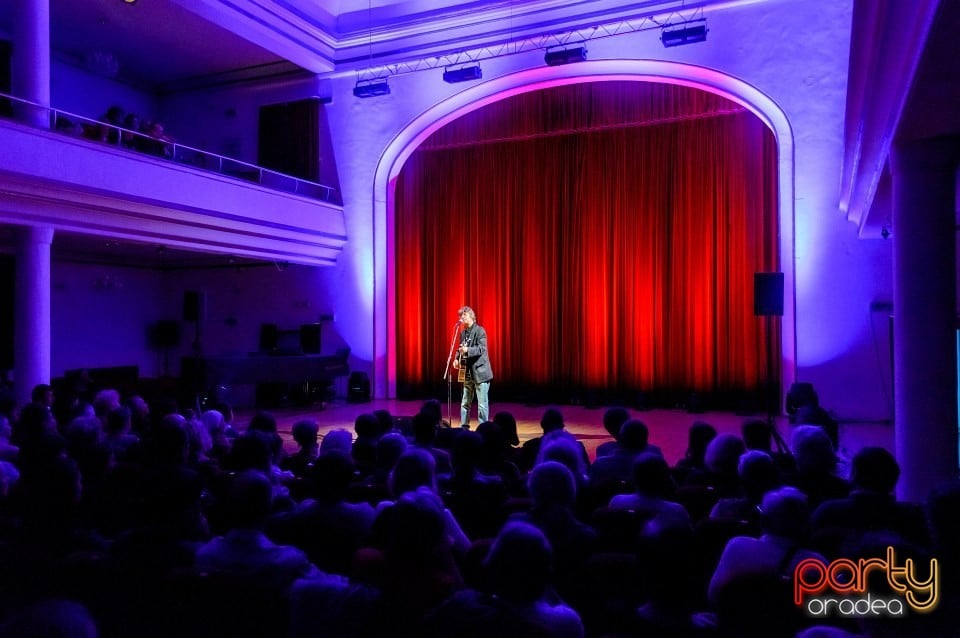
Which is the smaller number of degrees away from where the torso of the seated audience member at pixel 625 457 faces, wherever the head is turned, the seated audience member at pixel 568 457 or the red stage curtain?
the red stage curtain

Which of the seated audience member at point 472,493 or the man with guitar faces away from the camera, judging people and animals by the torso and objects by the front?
the seated audience member

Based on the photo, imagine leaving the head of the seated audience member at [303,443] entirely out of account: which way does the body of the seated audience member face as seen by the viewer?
away from the camera

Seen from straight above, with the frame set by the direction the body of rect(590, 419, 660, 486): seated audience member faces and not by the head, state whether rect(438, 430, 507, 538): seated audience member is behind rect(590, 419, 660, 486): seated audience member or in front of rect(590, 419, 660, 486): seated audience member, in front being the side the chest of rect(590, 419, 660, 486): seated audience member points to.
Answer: behind

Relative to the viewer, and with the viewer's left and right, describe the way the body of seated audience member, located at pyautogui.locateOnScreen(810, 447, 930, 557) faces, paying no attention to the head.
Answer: facing away from the viewer

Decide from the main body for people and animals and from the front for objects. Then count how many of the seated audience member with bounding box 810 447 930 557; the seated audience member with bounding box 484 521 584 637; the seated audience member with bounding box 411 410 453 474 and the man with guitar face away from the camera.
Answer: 3

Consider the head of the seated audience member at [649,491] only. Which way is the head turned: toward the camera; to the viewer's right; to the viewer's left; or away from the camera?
away from the camera

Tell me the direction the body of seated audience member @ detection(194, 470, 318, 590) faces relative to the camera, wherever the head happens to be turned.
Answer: away from the camera

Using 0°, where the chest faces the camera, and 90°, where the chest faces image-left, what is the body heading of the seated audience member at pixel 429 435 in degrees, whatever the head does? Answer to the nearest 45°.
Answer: approximately 180°

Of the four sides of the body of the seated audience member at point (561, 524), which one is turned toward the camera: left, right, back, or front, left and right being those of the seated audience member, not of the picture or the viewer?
back

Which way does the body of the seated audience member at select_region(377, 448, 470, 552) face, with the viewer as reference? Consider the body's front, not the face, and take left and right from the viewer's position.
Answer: facing away from the viewer

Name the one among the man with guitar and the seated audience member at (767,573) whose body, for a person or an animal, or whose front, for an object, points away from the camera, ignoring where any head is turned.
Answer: the seated audience member

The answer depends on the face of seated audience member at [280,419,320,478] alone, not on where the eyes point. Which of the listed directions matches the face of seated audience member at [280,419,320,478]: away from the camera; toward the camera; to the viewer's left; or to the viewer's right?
away from the camera

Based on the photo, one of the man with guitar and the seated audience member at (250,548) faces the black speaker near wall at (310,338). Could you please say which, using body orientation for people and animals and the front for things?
the seated audience member

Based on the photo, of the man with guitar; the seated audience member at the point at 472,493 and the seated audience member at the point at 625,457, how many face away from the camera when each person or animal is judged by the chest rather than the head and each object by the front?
2

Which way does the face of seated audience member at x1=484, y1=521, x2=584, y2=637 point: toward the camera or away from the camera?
away from the camera

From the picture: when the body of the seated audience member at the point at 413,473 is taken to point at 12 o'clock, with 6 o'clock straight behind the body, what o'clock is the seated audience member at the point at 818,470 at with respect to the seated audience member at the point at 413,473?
the seated audience member at the point at 818,470 is roughly at 3 o'clock from the seated audience member at the point at 413,473.

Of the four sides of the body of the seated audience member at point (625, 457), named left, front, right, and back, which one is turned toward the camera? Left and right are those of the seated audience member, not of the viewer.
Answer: back

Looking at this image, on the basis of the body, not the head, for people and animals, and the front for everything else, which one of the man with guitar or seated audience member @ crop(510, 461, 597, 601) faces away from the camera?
the seated audience member

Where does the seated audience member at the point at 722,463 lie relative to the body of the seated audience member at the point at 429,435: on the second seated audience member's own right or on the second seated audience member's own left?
on the second seated audience member's own right

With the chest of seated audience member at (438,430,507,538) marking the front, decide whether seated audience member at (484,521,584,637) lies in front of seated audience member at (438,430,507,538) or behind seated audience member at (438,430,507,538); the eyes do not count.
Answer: behind
